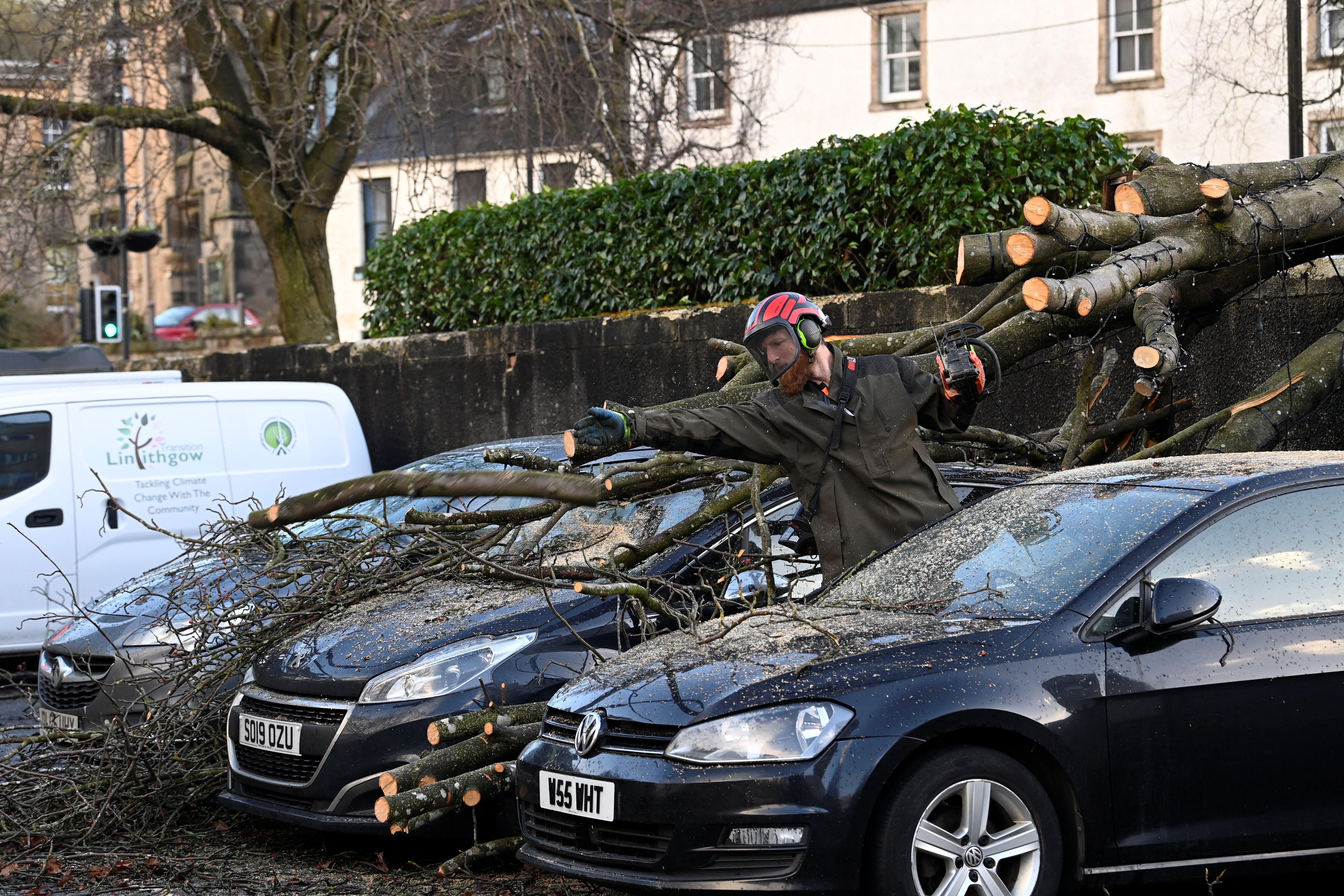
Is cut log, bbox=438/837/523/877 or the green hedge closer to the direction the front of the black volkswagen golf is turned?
the cut log

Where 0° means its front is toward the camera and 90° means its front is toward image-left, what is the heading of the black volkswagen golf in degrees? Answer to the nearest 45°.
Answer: approximately 45°

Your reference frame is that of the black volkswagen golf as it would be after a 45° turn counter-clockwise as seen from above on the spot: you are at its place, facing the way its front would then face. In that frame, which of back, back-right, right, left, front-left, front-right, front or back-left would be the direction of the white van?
back-right

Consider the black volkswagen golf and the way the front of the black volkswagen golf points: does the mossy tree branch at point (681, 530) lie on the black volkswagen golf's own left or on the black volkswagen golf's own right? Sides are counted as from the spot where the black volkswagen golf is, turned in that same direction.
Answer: on the black volkswagen golf's own right

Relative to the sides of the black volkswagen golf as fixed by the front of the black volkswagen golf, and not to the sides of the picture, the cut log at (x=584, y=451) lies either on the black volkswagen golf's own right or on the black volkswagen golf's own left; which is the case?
on the black volkswagen golf's own right

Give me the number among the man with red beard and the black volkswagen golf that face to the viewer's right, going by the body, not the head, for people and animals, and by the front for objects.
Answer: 0

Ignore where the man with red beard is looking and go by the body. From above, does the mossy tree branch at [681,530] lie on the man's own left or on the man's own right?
on the man's own right

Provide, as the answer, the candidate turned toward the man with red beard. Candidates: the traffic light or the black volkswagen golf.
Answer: the traffic light

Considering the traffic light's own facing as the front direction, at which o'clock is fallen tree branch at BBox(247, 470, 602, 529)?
The fallen tree branch is roughly at 12 o'clock from the traffic light.
